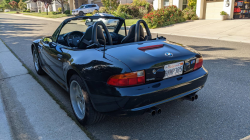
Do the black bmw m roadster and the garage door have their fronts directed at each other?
no

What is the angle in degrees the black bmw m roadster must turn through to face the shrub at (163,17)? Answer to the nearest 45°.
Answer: approximately 45° to its right

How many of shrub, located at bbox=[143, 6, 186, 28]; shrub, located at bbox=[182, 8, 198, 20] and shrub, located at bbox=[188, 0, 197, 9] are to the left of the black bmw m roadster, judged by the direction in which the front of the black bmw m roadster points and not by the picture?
0

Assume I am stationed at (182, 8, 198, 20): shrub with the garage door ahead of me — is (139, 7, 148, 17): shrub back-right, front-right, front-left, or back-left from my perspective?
back-left

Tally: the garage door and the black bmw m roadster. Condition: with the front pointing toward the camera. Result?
1

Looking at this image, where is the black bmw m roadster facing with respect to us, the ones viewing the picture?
facing away from the viewer and to the left of the viewer

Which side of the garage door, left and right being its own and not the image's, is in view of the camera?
front

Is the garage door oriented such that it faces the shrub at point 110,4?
no

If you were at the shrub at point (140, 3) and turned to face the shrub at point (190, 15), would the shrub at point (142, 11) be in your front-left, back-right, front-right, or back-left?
front-right

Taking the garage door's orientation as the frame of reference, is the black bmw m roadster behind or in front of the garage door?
in front

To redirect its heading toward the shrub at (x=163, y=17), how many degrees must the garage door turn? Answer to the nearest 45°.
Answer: approximately 45° to its right

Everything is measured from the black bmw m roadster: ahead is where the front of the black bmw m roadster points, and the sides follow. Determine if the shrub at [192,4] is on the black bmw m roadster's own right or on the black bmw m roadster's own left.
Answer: on the black bmw m roadster's own right
